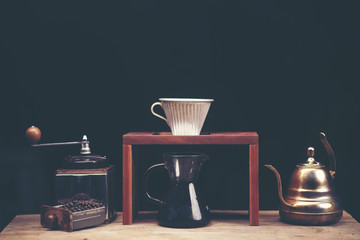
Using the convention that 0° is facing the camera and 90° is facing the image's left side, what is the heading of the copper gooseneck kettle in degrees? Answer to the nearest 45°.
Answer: approximately 90°
